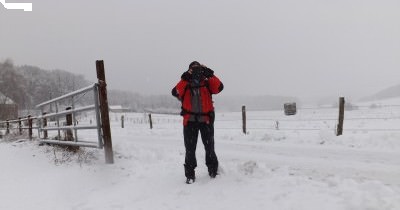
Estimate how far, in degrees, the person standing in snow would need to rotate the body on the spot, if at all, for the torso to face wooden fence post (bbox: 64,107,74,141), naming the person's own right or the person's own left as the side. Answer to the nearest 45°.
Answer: approximately 135° to the person's own right

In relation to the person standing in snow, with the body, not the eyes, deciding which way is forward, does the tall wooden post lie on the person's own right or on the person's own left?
on the person's own right

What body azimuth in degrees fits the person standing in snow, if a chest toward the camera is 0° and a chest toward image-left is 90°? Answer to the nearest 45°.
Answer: approximately 0°

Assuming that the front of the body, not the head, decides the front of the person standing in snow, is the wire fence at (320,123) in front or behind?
behind
